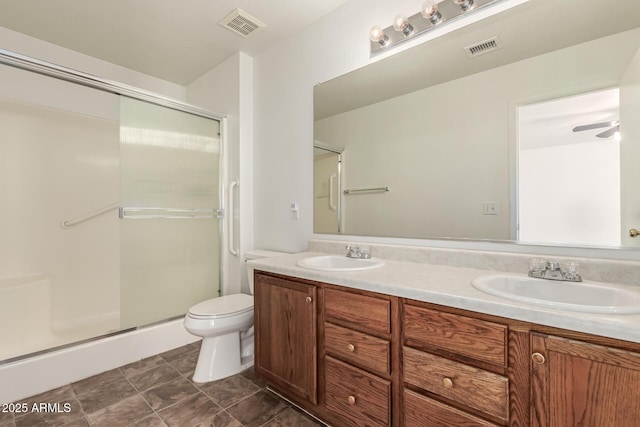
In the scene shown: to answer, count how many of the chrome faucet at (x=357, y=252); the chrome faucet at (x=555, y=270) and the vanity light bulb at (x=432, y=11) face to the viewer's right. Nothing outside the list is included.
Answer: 0

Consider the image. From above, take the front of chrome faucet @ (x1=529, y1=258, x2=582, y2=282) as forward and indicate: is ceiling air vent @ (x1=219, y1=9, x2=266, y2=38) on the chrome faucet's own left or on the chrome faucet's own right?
on the chrome faucet's own right

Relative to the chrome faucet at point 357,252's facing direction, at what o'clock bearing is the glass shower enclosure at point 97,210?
The glass shower enclosure is roughly at 2 o'clock from the chrome faucet.

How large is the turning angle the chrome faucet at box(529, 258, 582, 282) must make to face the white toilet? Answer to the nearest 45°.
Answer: approximately 90° to its right

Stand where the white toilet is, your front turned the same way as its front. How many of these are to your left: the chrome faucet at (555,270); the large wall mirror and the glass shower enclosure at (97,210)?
2

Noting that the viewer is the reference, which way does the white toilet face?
facing the viewer and to the left of the viewer

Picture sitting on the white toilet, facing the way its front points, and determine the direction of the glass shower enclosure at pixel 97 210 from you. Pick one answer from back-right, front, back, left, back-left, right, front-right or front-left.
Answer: right

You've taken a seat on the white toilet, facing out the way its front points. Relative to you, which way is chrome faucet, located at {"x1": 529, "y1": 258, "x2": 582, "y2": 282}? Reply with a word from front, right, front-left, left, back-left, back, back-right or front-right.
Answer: left

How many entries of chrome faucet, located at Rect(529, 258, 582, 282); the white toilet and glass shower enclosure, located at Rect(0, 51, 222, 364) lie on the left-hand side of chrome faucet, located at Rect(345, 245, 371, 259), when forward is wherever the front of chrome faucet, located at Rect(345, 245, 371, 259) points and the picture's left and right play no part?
1

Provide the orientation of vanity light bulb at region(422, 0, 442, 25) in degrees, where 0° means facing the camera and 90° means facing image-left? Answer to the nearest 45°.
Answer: approximately 45°

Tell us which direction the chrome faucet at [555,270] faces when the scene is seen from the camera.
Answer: facing the viewer

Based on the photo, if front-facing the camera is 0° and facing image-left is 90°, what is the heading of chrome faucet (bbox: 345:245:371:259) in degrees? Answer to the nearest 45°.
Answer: approximately 45°

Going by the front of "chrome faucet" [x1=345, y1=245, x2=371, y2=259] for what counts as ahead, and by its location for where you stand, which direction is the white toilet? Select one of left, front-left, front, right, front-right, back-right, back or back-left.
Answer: front-right
